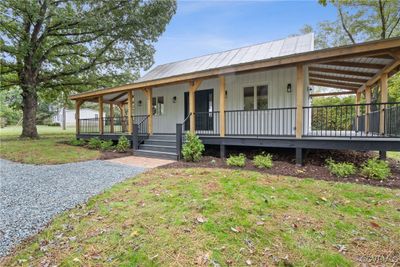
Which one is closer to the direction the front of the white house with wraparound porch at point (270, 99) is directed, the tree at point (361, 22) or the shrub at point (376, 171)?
the shrub

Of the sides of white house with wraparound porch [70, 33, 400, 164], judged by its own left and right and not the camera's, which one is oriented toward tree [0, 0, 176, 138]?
right

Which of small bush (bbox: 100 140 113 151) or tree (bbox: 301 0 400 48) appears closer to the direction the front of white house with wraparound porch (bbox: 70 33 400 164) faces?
the small bush

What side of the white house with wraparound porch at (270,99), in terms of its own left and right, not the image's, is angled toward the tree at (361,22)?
back

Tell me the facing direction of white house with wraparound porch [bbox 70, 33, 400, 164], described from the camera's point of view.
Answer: facing the viewer and to the left of the viewer

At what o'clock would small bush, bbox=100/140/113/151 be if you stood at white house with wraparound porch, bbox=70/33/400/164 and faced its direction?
The small bush is roughly at 2 o'clock from the white house with wraparound porch.
